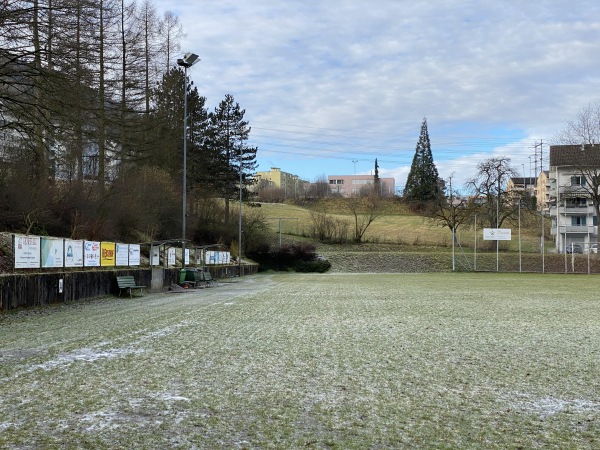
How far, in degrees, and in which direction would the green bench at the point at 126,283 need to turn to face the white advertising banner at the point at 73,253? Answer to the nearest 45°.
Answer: approximately 90° to its right

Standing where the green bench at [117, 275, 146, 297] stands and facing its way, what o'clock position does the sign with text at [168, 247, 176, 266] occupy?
The sign with text is roughly at 8 o'clock from the green bench.

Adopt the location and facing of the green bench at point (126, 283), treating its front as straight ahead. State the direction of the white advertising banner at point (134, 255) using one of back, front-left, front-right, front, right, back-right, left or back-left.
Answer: back-left

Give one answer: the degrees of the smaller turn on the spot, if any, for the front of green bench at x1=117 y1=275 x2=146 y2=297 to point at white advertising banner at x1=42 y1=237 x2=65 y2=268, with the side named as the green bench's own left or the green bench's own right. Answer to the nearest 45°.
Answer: approximately 90° to the green bench's own right

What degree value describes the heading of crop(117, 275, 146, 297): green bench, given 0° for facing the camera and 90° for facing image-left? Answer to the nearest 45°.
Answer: approximately 315°

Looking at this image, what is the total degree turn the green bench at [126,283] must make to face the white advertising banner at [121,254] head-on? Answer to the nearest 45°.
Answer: approximately 135° to its left

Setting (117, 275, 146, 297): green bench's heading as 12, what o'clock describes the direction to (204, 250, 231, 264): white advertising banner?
The white advertising banner is roughly at 8 o'clock from the green bench.
